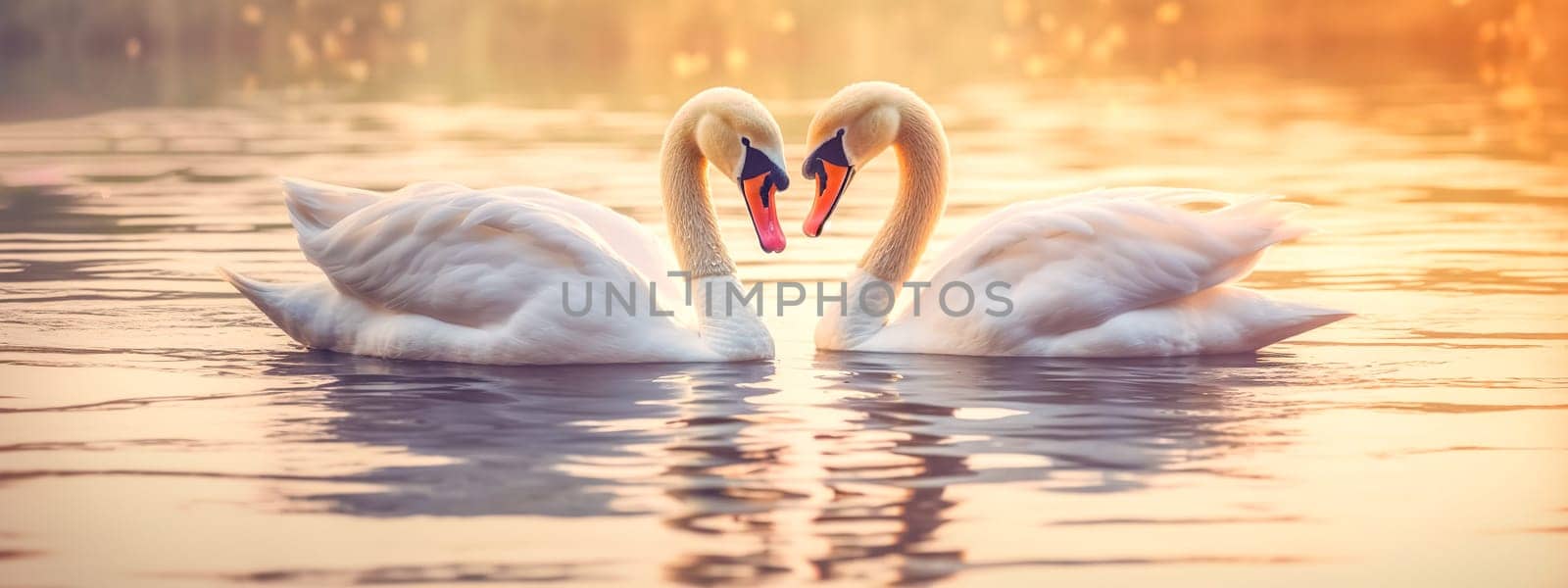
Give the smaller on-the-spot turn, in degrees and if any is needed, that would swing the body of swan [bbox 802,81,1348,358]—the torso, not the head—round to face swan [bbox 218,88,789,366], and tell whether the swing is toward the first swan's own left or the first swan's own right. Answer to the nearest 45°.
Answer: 0° — it already faces it

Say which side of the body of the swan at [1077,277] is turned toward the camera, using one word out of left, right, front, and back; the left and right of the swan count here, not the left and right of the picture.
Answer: left

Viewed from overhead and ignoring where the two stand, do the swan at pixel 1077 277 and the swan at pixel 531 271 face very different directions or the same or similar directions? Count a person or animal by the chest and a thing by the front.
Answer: very different directions

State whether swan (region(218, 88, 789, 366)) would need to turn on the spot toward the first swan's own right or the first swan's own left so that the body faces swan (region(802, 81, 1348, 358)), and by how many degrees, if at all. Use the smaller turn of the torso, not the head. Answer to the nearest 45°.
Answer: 0° — it already faces it

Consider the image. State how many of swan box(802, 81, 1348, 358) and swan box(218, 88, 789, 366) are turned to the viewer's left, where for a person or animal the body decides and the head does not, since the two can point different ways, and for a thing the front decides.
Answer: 1

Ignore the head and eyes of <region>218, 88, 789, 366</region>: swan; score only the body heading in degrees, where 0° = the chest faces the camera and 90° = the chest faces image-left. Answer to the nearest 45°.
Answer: approximately 270°
